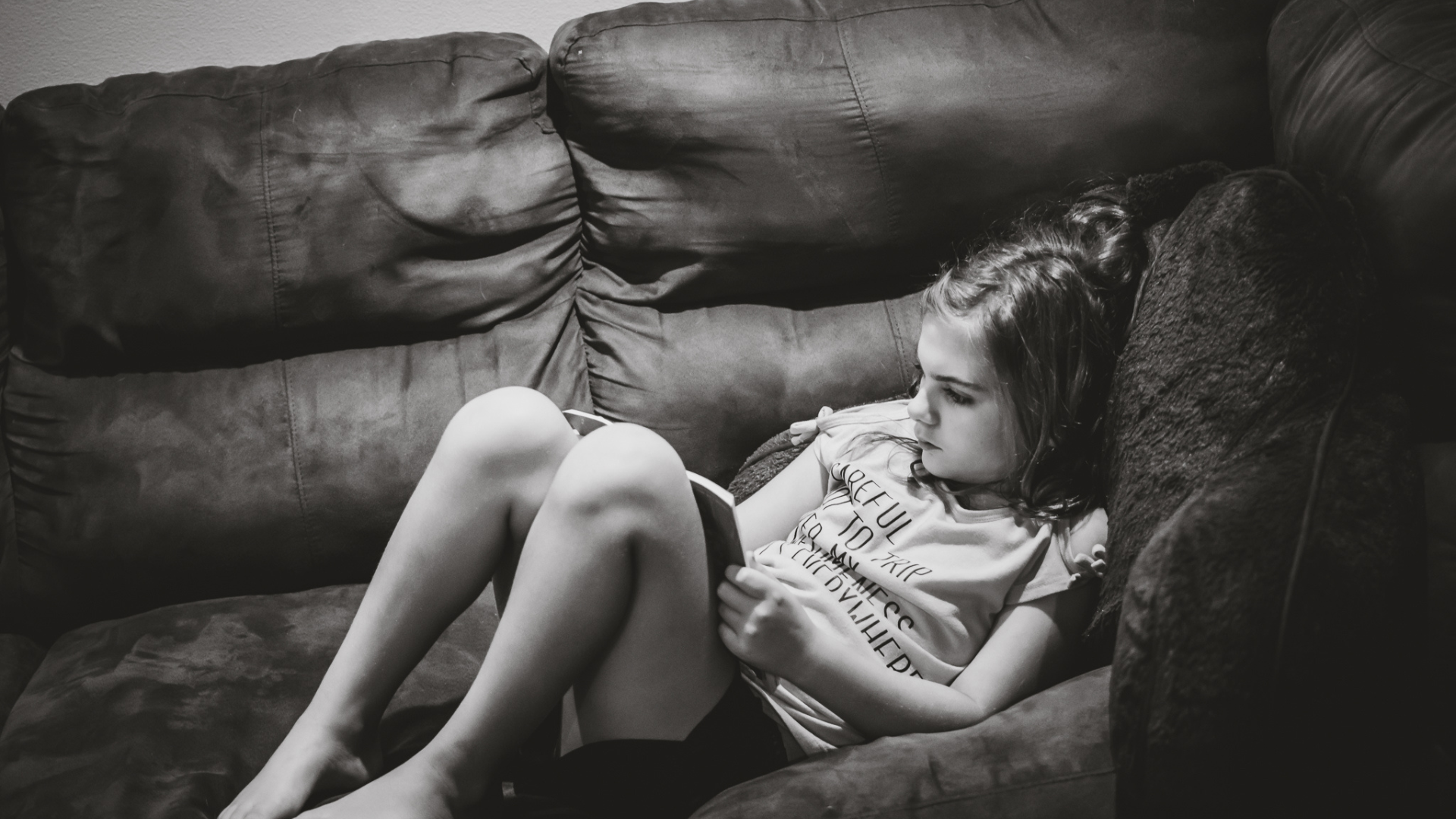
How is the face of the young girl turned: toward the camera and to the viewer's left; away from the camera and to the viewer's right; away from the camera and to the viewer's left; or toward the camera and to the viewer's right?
toward the camera and to the viewer's left

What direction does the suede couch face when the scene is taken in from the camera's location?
facing the viewer

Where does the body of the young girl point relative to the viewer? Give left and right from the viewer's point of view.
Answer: facing the viewer and to the left of the viewer
